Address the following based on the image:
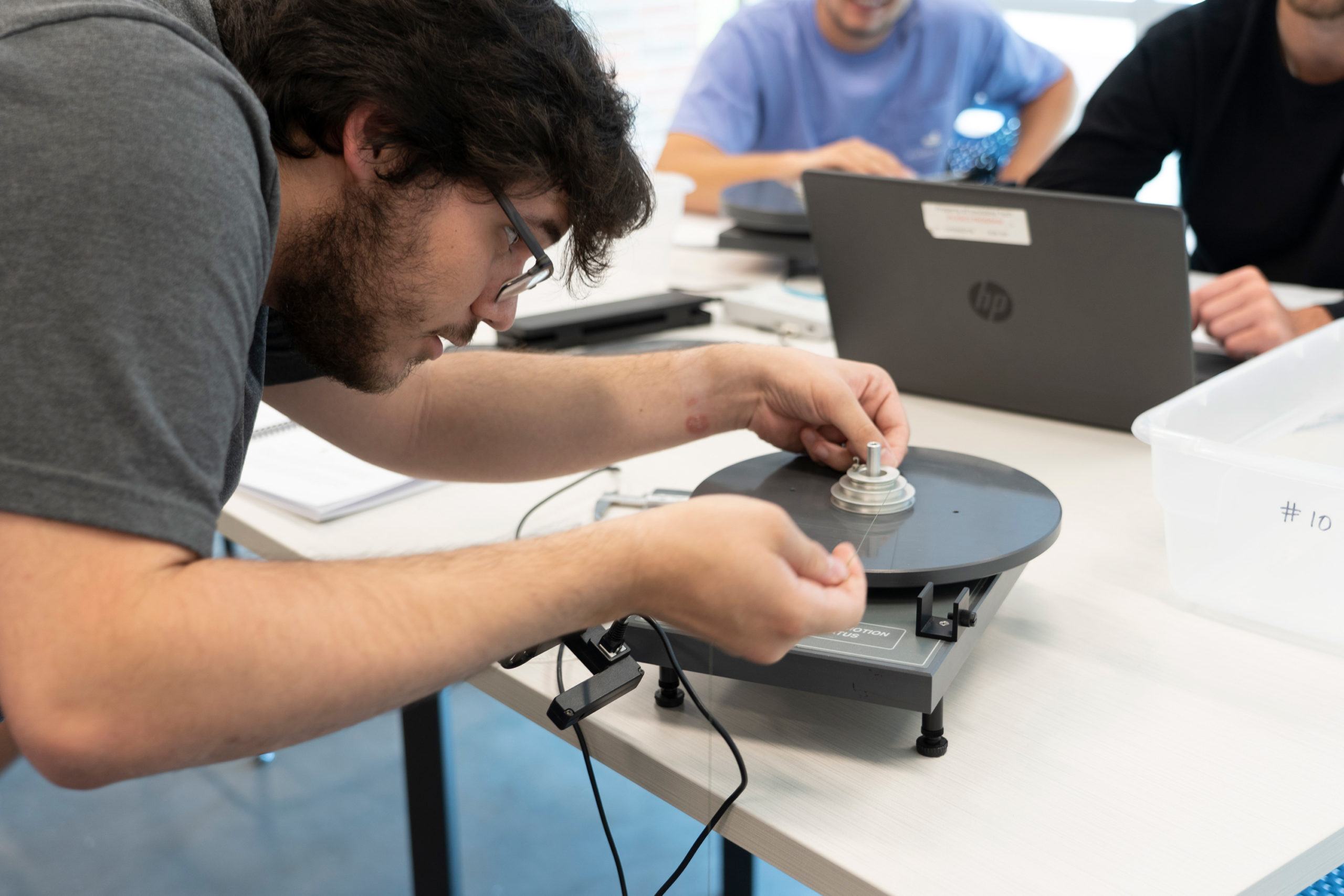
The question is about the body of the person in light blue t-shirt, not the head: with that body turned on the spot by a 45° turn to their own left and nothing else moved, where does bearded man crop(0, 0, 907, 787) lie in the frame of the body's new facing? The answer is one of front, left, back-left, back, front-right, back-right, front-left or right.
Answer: front-right

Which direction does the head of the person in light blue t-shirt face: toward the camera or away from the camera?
toward the camera

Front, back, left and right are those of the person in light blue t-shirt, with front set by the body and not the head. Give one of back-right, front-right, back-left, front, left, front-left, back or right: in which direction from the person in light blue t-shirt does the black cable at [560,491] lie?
front

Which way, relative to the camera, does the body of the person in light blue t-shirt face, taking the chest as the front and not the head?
toward the camera

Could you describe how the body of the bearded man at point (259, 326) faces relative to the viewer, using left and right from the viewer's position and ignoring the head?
facing to the right of the viewer

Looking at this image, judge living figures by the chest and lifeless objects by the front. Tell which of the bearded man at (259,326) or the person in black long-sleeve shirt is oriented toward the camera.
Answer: the person in black long-sleeve shirt

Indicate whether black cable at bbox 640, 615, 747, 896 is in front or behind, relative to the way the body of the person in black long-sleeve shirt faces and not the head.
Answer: in front

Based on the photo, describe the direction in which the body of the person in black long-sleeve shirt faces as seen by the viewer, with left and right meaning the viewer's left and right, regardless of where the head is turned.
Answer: facing the viewer

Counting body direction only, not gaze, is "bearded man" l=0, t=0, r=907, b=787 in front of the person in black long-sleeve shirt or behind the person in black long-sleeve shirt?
in front

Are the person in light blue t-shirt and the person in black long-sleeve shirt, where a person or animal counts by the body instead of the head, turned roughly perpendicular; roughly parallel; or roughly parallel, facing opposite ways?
roughly parallel

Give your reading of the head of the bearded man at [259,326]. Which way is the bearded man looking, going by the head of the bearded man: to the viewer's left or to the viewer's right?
to the viewer's right

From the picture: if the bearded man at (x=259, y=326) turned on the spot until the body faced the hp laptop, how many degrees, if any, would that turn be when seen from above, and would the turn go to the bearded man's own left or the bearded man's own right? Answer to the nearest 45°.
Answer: approximately 45° to the bearded man's own left

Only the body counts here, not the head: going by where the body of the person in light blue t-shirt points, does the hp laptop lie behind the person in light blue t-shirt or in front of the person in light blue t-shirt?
in front

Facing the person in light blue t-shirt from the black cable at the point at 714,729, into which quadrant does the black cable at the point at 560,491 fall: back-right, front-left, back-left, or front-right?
front-left
